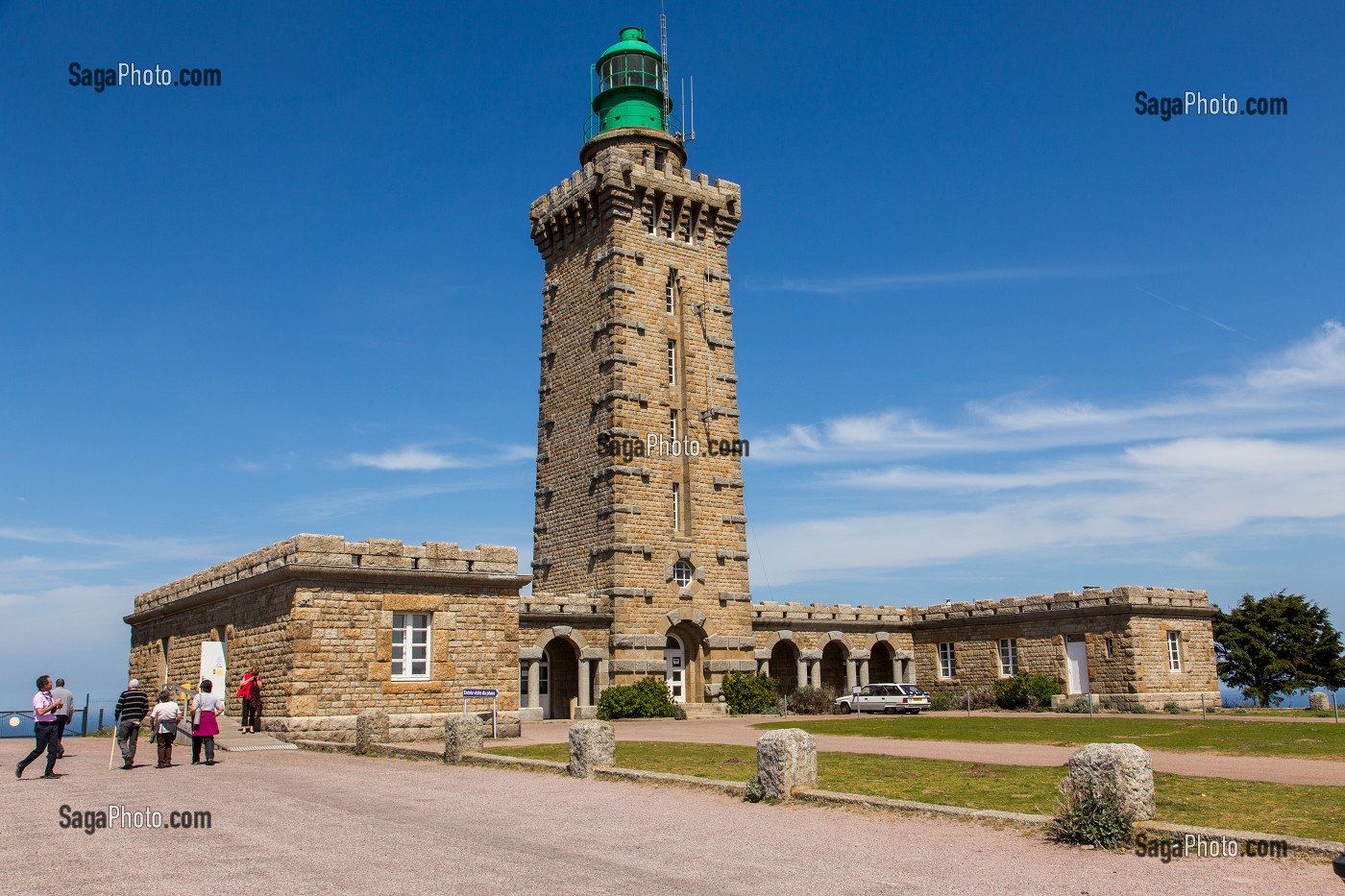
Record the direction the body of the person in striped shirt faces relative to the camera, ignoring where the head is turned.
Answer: away from the camera

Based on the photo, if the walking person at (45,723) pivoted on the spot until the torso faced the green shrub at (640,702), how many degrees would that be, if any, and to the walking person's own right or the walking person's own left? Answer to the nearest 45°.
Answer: approximately 45° to the walking person's own left

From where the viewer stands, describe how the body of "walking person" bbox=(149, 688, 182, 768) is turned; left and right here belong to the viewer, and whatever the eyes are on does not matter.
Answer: facing away from the viewer

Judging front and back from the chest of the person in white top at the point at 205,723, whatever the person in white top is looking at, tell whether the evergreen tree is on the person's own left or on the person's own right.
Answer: on the person's own right

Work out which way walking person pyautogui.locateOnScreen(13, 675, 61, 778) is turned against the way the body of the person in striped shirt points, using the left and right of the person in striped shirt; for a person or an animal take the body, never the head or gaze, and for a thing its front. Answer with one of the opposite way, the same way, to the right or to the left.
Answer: to the right

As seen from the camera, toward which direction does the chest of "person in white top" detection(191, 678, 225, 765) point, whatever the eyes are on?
away from the camera

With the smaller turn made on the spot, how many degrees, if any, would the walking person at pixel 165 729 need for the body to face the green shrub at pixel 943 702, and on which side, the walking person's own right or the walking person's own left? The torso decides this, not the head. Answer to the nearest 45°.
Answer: approximately 45° to the walking person's own right
